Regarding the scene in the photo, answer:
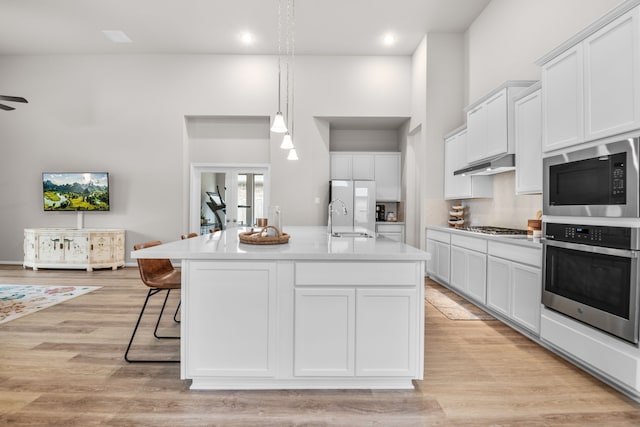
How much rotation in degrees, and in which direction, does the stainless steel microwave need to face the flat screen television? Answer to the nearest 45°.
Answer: approximately 45° to its right

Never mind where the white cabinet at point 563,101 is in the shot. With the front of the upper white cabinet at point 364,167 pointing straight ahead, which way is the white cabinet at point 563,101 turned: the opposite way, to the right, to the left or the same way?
to the right

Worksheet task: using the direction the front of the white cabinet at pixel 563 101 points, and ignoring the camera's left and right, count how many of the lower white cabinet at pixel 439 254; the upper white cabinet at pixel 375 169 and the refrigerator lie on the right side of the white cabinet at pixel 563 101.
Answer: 3

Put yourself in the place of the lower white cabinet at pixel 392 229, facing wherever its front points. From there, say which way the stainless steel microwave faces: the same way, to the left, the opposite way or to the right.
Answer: to the right

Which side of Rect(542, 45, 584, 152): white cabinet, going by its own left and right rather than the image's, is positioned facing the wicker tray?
front

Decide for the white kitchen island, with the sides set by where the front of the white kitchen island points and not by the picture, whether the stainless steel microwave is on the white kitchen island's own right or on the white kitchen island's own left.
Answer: on the white kitchen island's own left

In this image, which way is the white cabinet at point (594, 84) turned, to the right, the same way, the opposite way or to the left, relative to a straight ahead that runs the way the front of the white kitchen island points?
to the right
